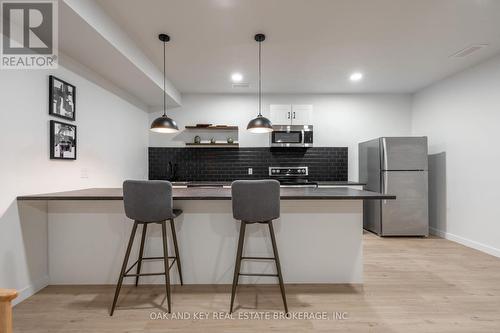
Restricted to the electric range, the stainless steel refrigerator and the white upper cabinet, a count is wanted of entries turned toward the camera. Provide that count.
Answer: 3

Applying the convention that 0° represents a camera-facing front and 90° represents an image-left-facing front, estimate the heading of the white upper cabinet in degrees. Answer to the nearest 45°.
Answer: approximately 0°

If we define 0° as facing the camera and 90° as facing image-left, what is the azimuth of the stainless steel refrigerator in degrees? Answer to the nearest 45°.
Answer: approximately 0°

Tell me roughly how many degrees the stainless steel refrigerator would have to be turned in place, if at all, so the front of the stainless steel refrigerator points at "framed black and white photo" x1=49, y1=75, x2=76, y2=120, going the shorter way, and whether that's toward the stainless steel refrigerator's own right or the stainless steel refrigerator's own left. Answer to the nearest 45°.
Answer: approximately 45° to the stainless steel refrigerator's own right

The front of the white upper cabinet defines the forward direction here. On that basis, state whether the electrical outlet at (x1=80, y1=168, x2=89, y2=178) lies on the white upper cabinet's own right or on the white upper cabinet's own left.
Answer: on the white upper cabinet's own right
